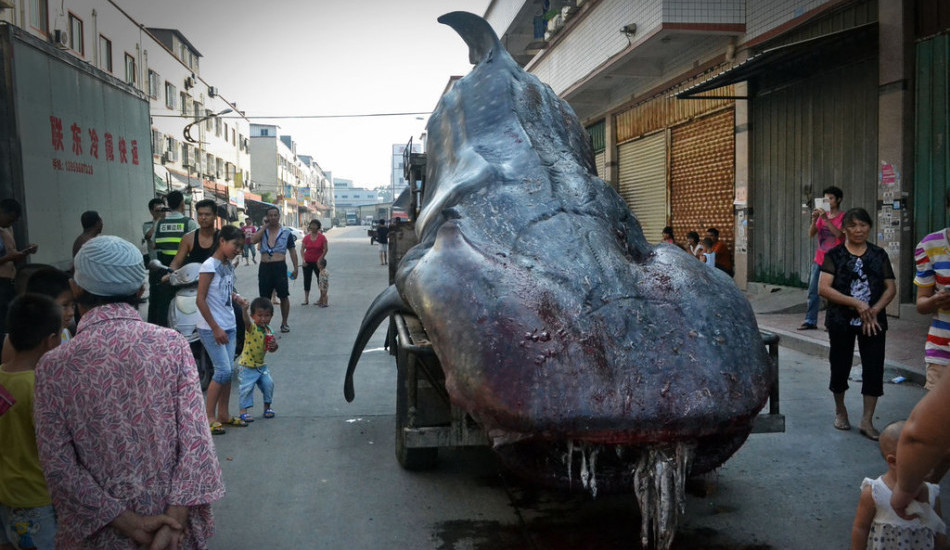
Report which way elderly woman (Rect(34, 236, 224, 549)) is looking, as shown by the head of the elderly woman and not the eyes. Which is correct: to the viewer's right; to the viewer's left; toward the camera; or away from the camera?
away from the camera

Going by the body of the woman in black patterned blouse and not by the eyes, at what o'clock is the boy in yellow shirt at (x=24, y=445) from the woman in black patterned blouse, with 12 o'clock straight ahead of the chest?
The boy in yellow shirt is roughly at 1 o'clock from the woman in black patterned blouse.

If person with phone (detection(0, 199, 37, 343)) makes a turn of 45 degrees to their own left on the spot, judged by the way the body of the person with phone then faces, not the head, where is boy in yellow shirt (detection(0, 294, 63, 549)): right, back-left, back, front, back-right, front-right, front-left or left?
back-right

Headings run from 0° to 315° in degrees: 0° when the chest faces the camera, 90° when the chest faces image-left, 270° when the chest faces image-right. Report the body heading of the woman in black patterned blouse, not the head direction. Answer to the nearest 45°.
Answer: approximately 0°

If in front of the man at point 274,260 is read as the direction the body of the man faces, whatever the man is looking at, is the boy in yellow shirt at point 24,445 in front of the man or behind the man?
in front

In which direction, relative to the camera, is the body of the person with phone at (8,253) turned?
to the viewer's right

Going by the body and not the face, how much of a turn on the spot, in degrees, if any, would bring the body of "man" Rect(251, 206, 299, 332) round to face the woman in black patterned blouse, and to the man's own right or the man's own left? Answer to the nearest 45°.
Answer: approximately 45° to the man's own left

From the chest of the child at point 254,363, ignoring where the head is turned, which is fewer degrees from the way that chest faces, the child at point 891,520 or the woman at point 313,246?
the child
